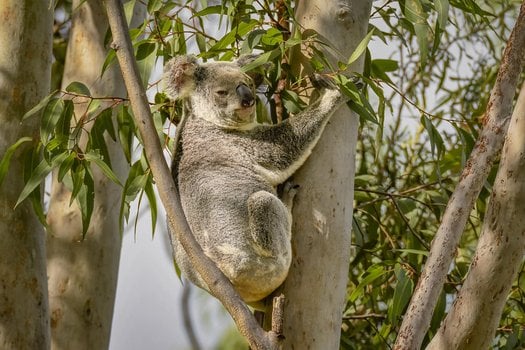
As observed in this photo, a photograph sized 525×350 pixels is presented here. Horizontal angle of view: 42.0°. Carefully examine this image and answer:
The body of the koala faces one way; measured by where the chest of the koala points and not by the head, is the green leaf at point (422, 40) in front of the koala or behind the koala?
in front

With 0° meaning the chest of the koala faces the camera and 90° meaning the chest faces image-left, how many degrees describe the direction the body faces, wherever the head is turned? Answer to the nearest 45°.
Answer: approximately 270°

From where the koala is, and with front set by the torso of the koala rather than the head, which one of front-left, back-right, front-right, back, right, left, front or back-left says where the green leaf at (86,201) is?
back

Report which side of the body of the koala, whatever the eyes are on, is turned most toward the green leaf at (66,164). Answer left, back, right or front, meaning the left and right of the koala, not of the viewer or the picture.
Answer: back

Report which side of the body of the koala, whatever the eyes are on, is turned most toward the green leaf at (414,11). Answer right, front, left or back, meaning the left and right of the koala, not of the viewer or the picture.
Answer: front

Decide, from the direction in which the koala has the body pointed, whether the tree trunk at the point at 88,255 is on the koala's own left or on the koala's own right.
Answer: on the koala's own left
